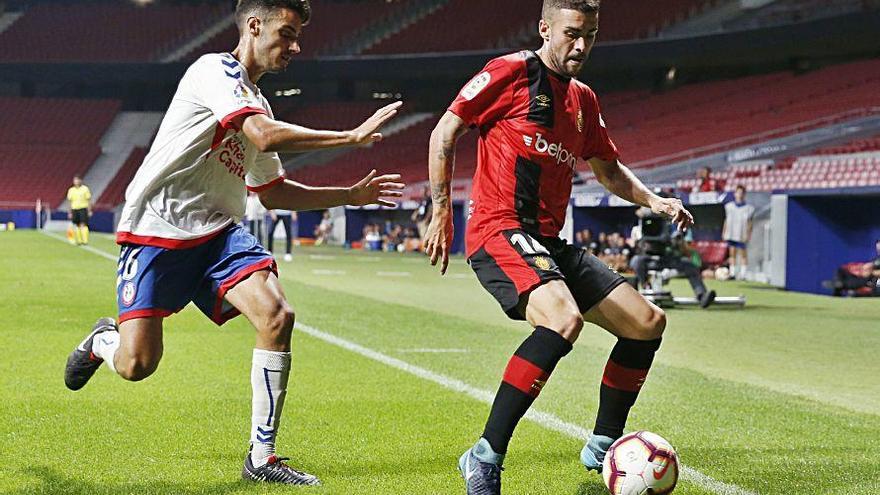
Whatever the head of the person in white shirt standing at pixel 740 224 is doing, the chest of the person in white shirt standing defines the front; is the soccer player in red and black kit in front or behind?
in front

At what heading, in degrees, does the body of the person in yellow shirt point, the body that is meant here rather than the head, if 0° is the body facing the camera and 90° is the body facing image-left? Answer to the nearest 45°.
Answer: approximately 0°

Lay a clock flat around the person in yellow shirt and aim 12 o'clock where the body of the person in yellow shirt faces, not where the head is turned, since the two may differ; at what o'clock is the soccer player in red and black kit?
The soccer player in red and black kit is roughly at 12 o'clock from the person in yellow shirt.

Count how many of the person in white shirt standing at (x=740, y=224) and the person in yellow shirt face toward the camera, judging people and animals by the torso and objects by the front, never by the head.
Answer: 2

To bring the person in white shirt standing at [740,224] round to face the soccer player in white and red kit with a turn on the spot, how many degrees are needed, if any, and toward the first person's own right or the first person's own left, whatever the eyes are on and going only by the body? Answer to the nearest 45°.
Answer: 0° — they already face them

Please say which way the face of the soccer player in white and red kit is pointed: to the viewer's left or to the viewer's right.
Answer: to the viewer's right

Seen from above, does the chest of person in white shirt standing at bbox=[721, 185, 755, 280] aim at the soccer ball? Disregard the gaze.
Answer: yes

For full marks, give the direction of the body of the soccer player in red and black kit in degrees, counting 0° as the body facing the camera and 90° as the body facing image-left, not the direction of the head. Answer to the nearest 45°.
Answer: approximately 315°

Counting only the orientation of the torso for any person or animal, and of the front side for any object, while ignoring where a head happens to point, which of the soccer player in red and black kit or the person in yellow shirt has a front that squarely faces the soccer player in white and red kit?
the person in yellow shirt

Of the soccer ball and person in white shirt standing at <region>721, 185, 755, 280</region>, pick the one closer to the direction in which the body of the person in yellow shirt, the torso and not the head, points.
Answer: the soccer ball

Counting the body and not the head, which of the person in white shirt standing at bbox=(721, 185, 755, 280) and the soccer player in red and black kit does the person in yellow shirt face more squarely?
the soccer player in red and black kit

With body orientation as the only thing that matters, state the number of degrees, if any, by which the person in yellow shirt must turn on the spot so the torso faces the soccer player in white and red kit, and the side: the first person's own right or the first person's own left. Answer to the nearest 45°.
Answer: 0° — they already face them

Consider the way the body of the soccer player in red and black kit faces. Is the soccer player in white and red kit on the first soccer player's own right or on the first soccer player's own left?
on the first soccer player's own right

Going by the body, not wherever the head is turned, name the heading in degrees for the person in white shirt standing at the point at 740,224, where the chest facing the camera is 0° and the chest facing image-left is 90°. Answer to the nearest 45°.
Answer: approximately 0°
